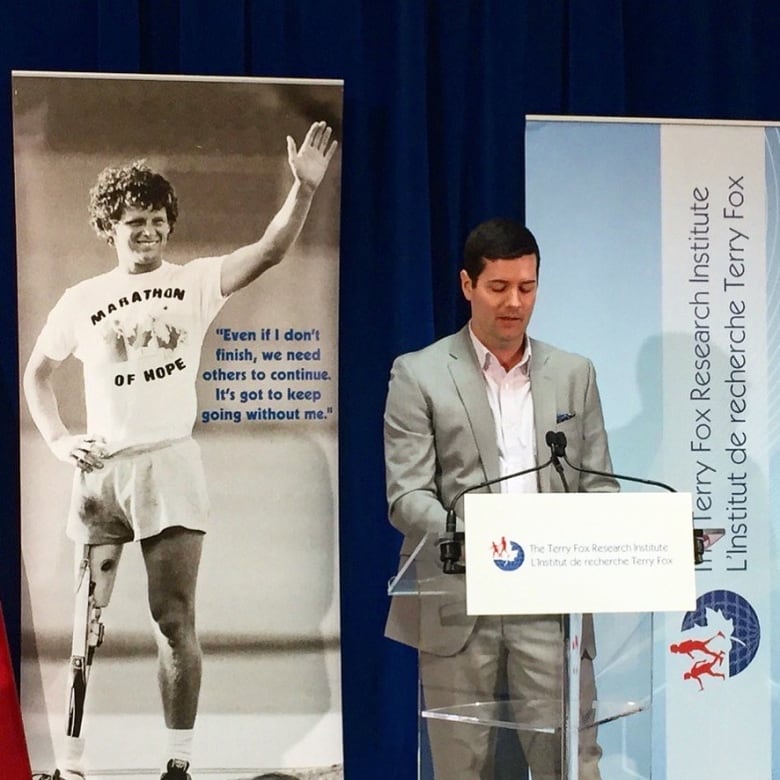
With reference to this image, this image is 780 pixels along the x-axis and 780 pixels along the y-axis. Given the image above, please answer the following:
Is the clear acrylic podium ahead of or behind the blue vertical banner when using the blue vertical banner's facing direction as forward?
ahead

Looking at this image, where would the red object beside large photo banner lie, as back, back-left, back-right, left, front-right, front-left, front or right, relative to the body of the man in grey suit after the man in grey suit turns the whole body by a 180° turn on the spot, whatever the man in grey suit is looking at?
front-left

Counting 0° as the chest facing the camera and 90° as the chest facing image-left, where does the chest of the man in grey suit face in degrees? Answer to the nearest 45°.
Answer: approximately 315°

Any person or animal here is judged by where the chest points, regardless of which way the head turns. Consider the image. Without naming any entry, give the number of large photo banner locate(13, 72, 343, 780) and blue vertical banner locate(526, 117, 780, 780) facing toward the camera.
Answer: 2

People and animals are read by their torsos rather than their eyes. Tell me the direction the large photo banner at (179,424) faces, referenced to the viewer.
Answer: facing the viewer

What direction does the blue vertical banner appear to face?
toward the camera

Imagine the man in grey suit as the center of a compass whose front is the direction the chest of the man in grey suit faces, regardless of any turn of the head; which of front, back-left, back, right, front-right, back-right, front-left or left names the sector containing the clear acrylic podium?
front-right
